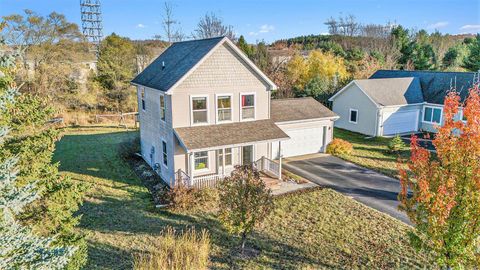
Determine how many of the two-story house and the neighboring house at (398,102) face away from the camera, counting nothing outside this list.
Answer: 0

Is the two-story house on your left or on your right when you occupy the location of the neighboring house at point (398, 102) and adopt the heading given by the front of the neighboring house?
on your right

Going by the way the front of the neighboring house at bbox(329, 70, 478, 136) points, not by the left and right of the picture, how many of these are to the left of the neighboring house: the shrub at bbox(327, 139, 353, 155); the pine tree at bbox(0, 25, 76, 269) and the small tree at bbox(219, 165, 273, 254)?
0

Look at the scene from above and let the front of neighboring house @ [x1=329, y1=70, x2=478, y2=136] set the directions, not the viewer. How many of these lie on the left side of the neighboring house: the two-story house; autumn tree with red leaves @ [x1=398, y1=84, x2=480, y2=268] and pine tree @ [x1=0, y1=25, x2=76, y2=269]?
0

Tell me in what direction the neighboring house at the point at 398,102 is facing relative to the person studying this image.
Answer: facing the viewer and to the right of the viewer

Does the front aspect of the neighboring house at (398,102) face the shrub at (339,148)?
no

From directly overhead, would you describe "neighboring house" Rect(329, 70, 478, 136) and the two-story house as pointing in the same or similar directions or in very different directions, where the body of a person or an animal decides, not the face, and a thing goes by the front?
same or similar directions

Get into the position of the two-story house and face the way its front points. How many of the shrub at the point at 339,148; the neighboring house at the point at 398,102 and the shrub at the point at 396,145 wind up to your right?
0

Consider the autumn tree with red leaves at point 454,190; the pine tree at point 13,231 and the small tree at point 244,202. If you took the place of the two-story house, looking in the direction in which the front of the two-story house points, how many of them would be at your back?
0

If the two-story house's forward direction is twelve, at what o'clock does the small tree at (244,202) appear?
The small tree is roughly at 1 o'clock from the two-story house.

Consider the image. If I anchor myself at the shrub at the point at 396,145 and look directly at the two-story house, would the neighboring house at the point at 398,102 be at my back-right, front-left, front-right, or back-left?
back-right

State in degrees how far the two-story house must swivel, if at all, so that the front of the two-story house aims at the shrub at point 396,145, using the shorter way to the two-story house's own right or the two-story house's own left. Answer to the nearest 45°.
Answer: approximately 90° to the two-story house's own left

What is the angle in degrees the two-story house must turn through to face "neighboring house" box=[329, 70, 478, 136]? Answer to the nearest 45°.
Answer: approximately 90° to its left

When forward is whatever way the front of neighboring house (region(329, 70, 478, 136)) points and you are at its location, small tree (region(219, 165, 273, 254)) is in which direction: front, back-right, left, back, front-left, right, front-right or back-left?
front-right

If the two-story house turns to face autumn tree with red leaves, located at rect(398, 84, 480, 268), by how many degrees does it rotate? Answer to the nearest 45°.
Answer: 0° — it already faces it

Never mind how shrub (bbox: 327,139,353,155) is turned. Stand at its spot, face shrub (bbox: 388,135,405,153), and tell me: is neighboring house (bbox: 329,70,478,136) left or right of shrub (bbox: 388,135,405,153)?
left

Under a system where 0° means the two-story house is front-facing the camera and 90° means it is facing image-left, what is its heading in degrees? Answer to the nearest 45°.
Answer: approximately 315°
